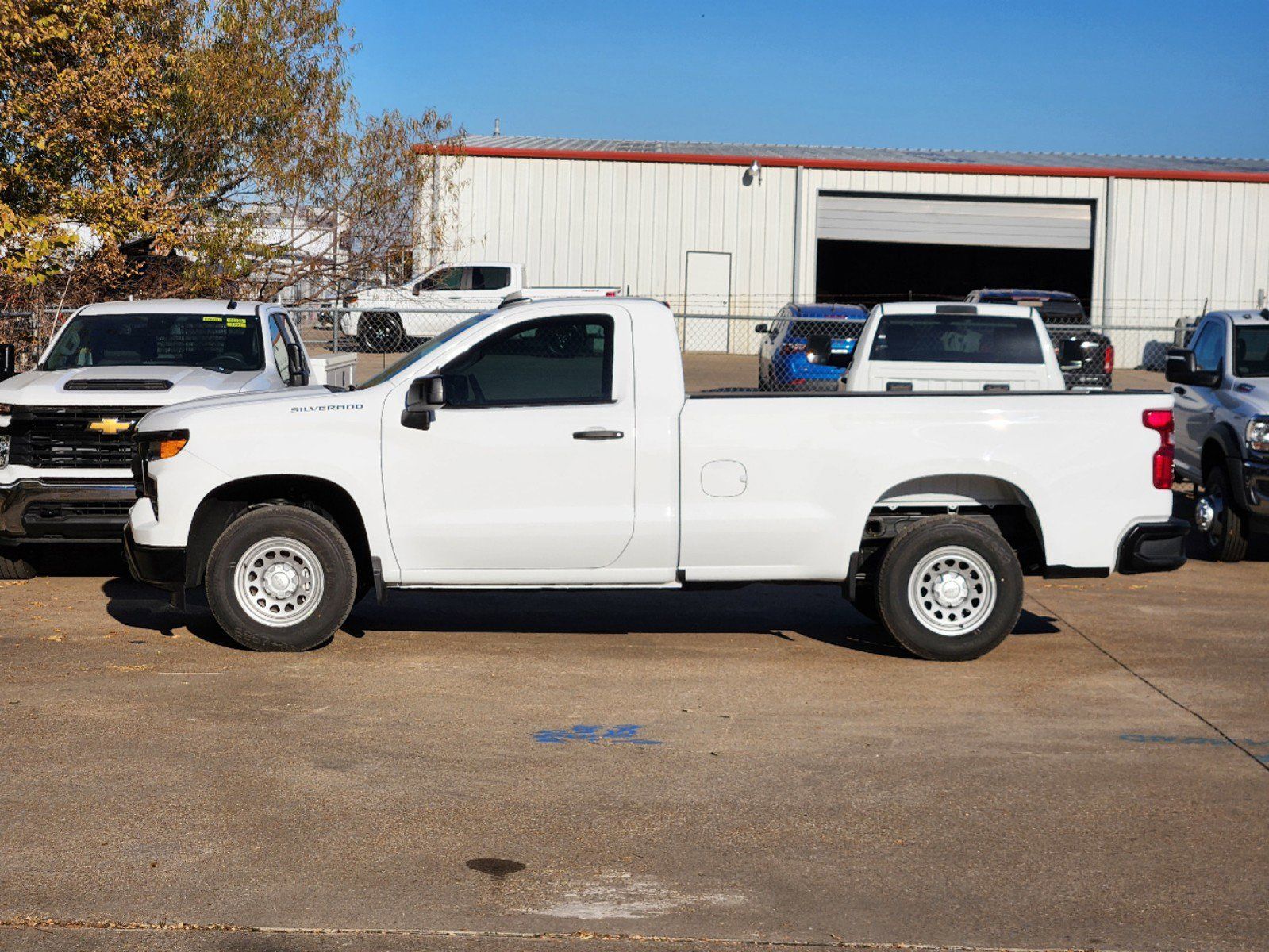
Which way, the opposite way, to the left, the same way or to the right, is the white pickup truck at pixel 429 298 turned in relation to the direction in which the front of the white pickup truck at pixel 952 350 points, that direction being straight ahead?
to the left

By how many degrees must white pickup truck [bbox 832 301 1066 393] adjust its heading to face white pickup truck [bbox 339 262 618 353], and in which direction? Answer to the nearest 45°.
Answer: approximately 45° to its left

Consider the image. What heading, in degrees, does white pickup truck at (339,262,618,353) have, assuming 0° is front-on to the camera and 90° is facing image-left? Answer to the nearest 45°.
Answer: approximately 90°

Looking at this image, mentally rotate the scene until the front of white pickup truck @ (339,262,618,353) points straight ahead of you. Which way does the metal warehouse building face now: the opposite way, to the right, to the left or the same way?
to the left

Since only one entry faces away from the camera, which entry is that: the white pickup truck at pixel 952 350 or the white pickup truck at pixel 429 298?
the white pickup truck at pixel 952 350

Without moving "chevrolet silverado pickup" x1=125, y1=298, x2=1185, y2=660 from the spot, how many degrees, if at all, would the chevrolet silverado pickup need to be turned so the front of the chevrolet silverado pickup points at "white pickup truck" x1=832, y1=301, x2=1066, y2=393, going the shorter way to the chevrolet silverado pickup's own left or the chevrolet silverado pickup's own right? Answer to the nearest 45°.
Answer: approximately 135° to the chevrolet silverado pickup's own right

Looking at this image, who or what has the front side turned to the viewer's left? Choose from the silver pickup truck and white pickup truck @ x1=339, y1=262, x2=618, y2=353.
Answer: the white pickup truck

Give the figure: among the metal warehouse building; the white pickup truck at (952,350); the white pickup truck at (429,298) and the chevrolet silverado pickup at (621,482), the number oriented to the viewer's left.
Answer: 2

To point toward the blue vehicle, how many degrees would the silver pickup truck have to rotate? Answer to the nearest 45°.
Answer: approximately 180°

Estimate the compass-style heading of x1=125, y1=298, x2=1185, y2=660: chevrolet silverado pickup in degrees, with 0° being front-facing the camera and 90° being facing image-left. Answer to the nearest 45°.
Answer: approximately 90°

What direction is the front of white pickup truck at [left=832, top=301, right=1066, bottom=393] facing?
away from the camera
